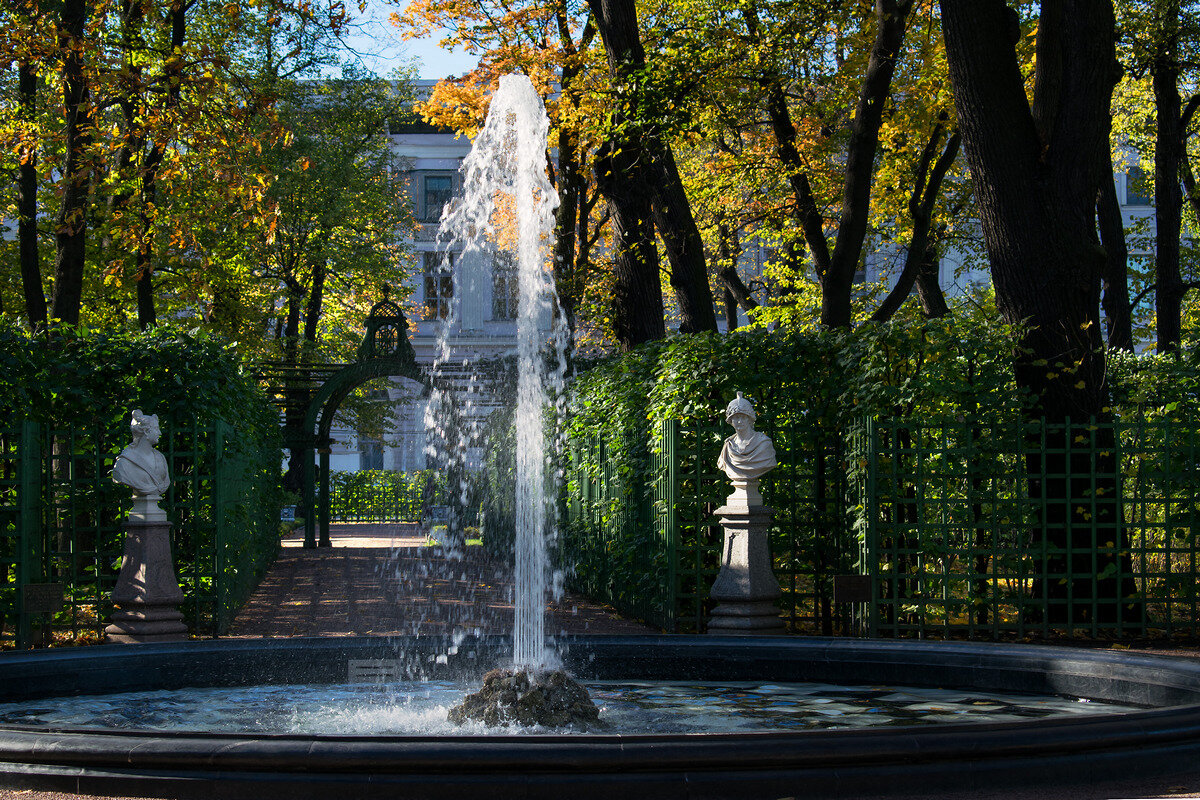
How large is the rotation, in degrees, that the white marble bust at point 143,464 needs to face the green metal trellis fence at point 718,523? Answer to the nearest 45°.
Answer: approximately 45° to its left

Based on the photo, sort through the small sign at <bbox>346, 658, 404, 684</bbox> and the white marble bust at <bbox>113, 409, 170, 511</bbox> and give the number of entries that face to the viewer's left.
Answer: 0

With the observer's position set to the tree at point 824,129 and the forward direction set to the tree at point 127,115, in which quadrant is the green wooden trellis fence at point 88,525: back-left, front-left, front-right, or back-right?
front-left

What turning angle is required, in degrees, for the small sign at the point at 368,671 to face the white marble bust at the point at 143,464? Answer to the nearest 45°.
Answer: approximately 135° to its right

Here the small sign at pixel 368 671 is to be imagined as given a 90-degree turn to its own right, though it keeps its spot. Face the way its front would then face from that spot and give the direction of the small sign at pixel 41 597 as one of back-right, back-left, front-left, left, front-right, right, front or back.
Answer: front-right

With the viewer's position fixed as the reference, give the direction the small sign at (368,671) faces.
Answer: facing the viewer

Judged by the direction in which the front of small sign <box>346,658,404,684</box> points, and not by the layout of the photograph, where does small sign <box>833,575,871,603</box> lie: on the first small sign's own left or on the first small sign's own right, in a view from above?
on the first small sign's own left

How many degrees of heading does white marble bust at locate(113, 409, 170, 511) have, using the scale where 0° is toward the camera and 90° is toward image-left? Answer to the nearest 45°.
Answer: approximately 315°

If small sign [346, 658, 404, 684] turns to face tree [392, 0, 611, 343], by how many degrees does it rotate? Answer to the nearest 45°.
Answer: approximately 180°
